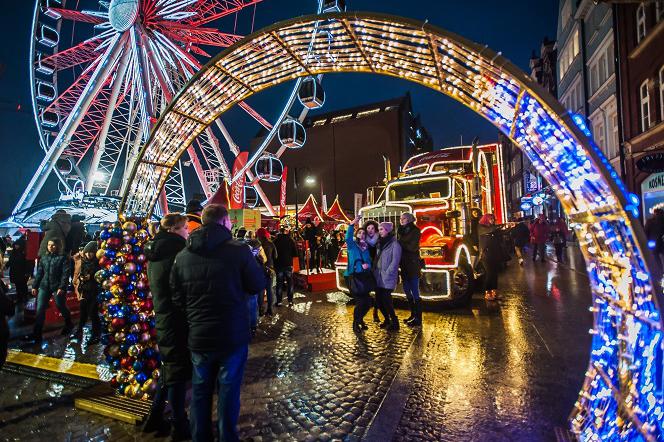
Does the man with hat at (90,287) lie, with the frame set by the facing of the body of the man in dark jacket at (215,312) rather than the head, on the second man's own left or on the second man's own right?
on the second man's own left

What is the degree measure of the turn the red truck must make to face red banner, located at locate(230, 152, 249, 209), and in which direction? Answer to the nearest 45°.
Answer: approximately 90° to its right

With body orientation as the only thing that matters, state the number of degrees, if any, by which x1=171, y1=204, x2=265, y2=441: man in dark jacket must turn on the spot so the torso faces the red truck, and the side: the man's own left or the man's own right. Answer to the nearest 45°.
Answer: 0° — they already face it

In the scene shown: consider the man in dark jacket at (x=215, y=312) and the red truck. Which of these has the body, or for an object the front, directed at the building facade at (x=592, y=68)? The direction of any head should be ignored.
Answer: the man in dark jacket

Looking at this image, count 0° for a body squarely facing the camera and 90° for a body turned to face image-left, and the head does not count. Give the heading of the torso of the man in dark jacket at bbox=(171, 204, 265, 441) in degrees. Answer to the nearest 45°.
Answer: approximately 225°

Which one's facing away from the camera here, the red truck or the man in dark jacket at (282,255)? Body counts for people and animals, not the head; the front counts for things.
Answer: the man in dark jacket

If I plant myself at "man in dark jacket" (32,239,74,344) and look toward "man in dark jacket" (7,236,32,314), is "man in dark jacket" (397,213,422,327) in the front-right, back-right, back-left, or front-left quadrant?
back-right

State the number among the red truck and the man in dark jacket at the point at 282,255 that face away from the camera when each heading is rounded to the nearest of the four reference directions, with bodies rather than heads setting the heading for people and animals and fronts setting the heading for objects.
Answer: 1

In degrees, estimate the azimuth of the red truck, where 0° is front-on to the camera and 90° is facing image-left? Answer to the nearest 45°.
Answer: approximately 45°
